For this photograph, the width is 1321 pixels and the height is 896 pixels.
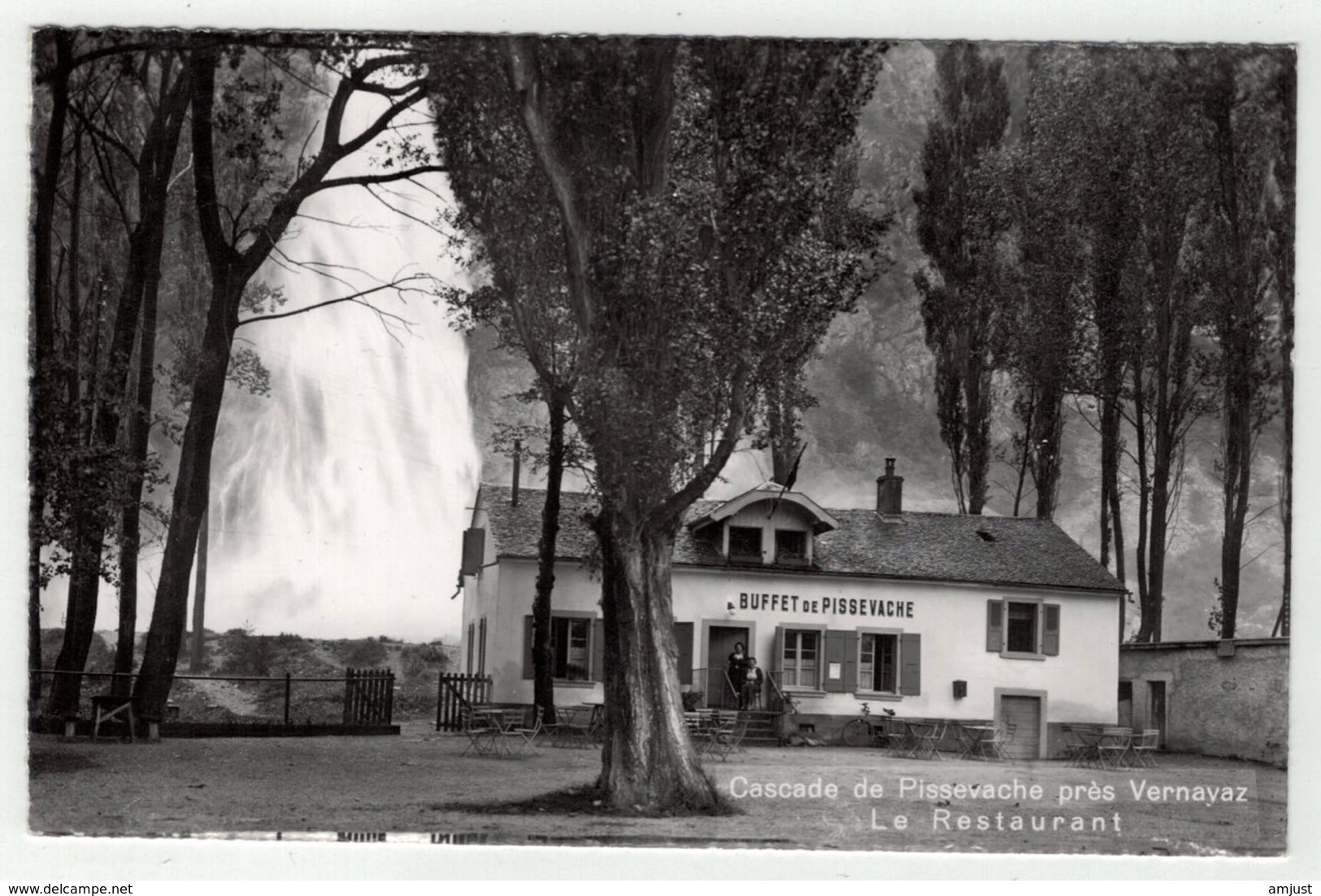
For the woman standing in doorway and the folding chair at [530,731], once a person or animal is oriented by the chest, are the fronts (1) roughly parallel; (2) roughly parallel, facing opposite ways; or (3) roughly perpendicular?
roughly perpendicular

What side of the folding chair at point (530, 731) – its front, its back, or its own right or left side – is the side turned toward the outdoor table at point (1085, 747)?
back

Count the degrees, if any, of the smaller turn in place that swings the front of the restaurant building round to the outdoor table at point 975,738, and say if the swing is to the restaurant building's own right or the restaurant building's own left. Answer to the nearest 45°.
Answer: approximately 90° to the restaurant building's own left

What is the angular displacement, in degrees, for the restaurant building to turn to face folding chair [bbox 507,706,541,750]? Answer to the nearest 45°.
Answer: approximately 45° to its right

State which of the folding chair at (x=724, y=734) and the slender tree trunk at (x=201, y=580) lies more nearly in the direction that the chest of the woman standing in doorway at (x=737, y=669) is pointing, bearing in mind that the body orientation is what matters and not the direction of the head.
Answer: the folding chair

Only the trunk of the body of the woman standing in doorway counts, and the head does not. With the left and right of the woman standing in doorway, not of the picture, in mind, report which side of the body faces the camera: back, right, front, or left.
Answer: front

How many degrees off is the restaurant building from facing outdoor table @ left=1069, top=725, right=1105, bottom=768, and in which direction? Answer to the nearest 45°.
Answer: approximately 45° to its left

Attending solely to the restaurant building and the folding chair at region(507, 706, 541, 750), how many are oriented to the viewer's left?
1

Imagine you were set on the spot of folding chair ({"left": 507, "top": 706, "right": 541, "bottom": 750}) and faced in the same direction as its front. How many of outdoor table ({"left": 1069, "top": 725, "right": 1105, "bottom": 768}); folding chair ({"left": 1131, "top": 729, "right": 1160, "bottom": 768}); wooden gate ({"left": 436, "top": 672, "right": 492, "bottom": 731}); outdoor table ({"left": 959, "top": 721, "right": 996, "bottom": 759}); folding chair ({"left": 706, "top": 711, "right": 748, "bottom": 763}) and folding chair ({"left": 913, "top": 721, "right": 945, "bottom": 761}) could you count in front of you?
1

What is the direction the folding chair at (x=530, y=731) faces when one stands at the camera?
facing to the left of the viewer

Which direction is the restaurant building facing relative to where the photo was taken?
toward the camera

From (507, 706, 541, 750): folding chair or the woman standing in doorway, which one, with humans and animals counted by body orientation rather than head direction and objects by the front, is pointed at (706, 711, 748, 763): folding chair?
the woman standing in doorway

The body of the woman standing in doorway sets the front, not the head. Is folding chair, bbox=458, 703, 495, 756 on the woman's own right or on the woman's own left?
on the woman's own right

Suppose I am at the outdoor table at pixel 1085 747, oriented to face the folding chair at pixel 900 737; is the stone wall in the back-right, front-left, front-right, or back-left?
back-right

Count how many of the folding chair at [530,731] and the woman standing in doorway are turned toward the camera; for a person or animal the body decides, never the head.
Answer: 1
